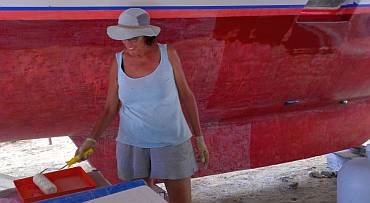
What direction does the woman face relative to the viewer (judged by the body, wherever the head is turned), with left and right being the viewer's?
facing the viewer and to the left of the viewer

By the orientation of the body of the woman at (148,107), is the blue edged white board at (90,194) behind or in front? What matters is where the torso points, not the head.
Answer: in front

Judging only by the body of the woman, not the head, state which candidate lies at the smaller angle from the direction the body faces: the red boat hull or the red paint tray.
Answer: the red paint tray

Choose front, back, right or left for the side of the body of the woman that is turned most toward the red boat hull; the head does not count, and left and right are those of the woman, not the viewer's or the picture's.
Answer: back

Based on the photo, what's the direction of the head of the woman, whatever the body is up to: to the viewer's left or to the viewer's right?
to the viewer's left

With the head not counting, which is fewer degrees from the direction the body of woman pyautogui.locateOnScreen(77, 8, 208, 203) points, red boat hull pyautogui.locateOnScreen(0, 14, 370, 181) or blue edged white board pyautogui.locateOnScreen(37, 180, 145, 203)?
the blue edged white board
